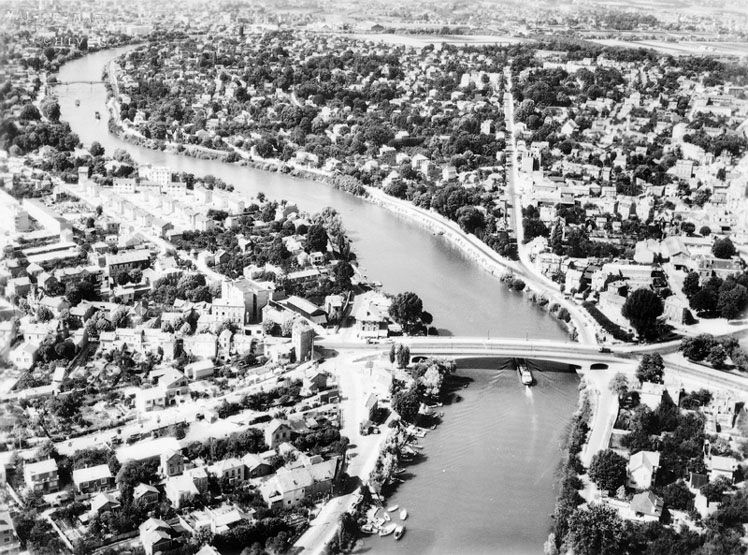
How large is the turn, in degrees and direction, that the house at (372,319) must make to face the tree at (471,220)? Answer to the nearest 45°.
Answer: approximately 180°

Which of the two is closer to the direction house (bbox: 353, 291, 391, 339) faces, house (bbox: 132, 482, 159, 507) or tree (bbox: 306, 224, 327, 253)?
the house

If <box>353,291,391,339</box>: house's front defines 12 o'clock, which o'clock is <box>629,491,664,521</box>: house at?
<box>629,491,664,521</box>: house is roughly at 11 o'clock from <box>353,291,391,339</box>: house.

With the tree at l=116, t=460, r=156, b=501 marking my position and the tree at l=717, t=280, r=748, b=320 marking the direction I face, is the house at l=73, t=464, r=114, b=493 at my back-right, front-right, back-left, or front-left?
back-left

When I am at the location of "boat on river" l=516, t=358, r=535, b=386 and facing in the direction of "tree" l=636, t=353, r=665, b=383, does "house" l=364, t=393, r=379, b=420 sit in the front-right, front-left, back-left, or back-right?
back-right

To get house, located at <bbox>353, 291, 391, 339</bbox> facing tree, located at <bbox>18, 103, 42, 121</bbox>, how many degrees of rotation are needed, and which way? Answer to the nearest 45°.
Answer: approximately 135° to its right

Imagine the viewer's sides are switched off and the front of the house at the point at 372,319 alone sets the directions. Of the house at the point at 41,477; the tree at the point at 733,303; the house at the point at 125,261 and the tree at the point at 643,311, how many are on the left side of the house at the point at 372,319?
2

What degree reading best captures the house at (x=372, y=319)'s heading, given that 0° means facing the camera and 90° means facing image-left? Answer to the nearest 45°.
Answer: approximately 0°

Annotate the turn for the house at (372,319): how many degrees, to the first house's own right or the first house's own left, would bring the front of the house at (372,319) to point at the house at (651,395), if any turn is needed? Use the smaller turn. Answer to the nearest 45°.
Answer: approximately 45° to the first house's own left

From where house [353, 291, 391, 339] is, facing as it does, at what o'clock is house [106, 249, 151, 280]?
house [106, 249, 151, 280] is roughly at 4 o'clock from house [353, 291, 391, 339].
